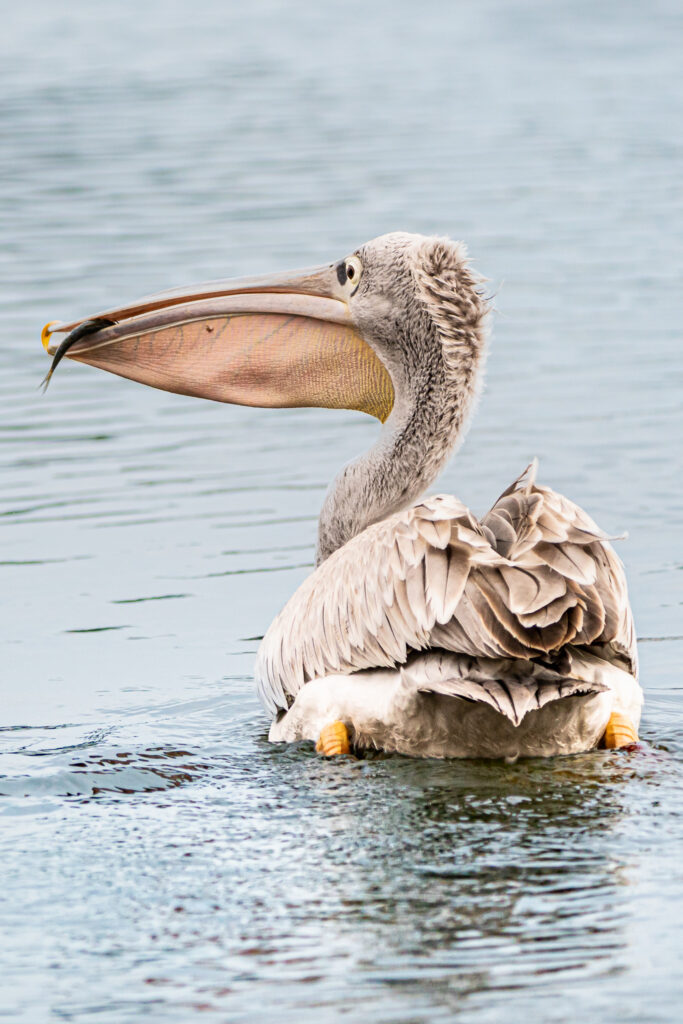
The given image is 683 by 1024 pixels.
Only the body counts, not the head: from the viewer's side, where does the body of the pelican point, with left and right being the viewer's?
facing away from the viewer and to the left of the viewer
